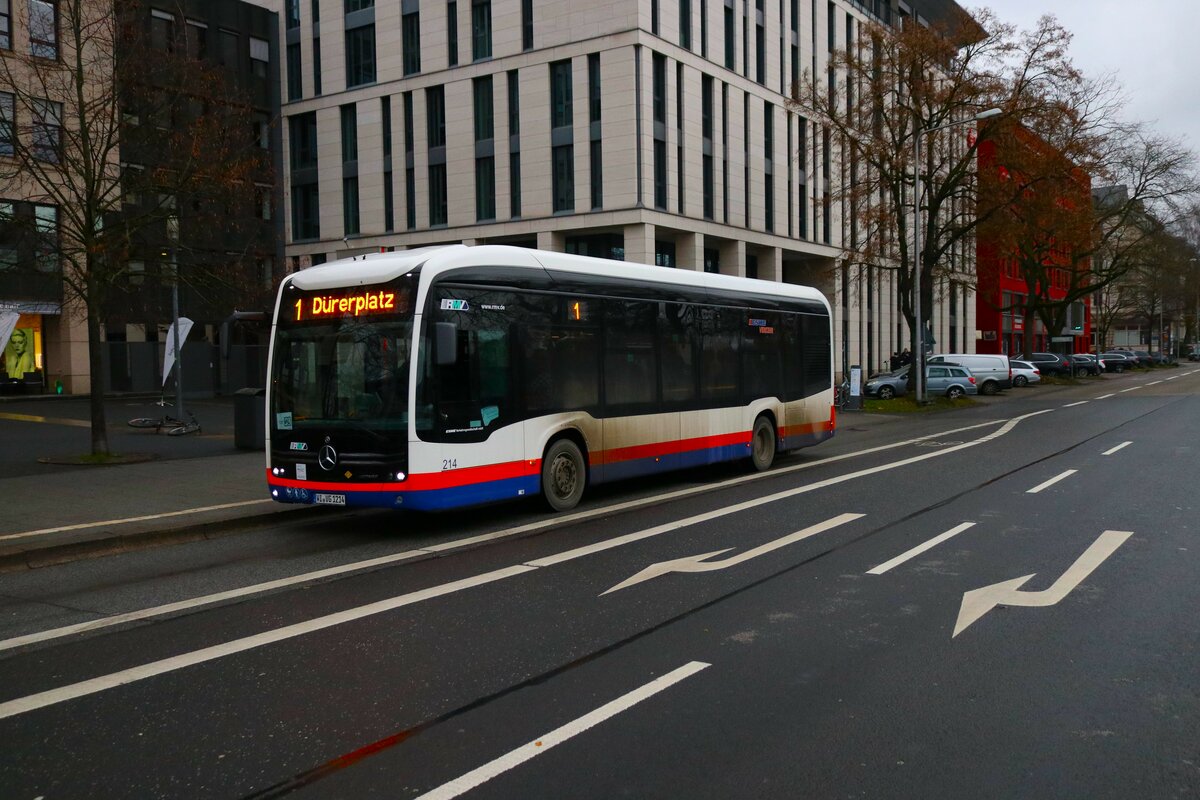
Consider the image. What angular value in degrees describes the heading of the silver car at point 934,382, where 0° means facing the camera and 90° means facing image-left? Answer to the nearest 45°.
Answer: approximately 90°

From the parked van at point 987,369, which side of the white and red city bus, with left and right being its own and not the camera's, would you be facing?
back

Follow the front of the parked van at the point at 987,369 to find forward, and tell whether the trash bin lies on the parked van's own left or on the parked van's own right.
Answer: on the parked van's own left

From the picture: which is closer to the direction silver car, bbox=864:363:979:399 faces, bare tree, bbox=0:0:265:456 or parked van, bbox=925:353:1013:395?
the bare tree

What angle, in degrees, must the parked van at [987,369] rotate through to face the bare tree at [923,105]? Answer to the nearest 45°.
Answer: approximately 90° to its left

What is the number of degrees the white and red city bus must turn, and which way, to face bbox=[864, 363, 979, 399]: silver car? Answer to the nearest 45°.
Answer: approximately 180°

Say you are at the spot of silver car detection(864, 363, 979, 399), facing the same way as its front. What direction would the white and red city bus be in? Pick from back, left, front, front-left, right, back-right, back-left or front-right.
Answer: left

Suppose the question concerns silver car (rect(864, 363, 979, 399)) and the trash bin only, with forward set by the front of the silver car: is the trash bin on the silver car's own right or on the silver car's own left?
on the silver car's own left

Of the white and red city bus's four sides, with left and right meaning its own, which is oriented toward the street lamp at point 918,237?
back
